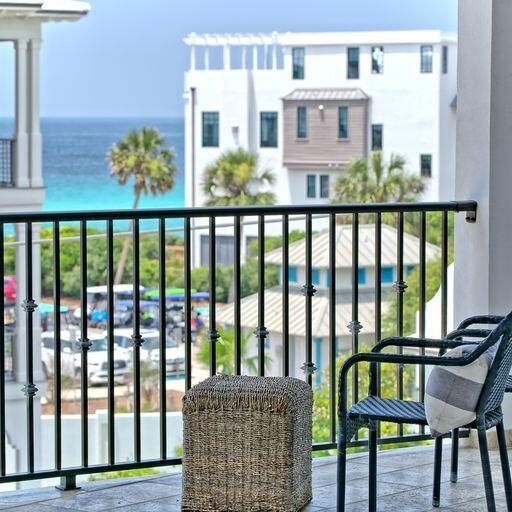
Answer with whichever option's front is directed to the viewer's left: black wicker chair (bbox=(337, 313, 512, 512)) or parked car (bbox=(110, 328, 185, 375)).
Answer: the black wicker chair

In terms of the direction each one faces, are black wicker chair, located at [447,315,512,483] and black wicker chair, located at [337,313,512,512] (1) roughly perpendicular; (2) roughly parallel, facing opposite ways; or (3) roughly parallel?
roughly parallel

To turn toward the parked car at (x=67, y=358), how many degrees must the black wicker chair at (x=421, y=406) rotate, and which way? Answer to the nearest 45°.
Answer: approximately 90° to its right

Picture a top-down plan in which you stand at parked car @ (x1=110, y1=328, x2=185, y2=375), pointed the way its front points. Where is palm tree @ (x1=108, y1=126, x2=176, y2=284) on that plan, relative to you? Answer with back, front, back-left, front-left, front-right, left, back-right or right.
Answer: back-left

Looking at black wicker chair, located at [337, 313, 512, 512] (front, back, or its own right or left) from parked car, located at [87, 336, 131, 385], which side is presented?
right

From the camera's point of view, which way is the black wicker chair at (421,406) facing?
to the viewer's left

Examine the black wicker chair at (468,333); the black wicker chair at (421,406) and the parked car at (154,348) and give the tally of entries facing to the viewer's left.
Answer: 2

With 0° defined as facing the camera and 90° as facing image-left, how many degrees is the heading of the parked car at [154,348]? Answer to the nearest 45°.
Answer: approximately 315°

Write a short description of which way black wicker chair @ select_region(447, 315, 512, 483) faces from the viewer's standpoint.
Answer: facing to the left of the viewer

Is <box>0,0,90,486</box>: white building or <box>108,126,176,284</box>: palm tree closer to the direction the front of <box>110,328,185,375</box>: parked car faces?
the white building

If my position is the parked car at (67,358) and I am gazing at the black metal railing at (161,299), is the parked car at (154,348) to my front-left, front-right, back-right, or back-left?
front-left

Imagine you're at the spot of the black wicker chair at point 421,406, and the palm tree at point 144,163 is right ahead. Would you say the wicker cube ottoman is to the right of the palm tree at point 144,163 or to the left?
left

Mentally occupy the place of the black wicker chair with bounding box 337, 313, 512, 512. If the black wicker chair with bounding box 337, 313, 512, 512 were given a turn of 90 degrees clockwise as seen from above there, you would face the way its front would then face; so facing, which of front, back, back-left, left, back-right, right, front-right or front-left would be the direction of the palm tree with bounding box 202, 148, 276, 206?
front

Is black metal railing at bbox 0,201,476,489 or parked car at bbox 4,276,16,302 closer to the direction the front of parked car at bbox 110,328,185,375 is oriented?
the black metal railing

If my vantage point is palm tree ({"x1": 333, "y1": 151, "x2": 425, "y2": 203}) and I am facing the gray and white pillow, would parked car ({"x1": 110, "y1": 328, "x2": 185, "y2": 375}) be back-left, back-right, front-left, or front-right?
front-right

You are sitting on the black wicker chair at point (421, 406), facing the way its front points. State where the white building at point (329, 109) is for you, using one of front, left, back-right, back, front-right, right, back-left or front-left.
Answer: right

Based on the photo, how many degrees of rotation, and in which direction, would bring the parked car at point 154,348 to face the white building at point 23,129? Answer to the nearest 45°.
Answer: approximately 45° to its right
